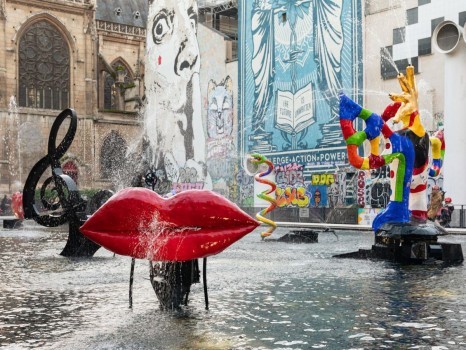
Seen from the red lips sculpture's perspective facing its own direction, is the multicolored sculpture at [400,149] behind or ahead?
behind

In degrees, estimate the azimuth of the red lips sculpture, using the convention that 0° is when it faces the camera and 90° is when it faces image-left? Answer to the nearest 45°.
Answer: approximately 0°

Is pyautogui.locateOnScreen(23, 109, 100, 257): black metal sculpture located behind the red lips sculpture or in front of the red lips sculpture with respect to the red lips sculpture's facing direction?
behind

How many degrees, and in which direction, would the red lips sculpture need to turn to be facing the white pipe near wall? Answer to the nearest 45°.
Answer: approximately 135° to its left

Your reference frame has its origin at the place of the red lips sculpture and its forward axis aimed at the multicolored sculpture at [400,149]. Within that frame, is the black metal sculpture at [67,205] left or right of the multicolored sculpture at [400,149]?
left
